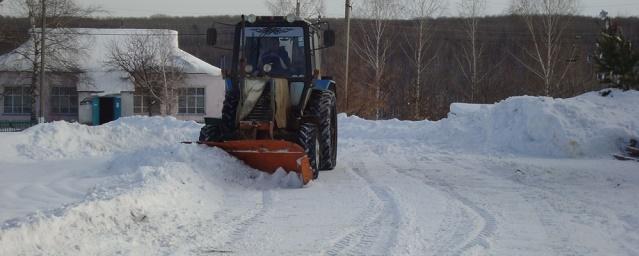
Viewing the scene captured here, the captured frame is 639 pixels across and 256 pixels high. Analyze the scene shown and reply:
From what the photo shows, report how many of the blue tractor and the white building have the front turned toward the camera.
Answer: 2

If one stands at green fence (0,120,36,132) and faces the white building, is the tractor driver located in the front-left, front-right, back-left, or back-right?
back-right

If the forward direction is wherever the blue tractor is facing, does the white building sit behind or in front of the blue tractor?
behind

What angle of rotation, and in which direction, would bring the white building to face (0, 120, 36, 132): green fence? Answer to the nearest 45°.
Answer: approximately 45° to its right

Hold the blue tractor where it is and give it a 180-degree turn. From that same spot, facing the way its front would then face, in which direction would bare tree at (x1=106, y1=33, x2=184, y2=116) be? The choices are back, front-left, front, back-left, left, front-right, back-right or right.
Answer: front

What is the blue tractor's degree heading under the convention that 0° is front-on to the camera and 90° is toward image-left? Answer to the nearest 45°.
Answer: approximately 0°

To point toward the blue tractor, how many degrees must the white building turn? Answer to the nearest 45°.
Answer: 0° — it already faces it

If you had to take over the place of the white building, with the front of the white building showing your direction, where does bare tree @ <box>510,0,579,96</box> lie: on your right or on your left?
on your left
